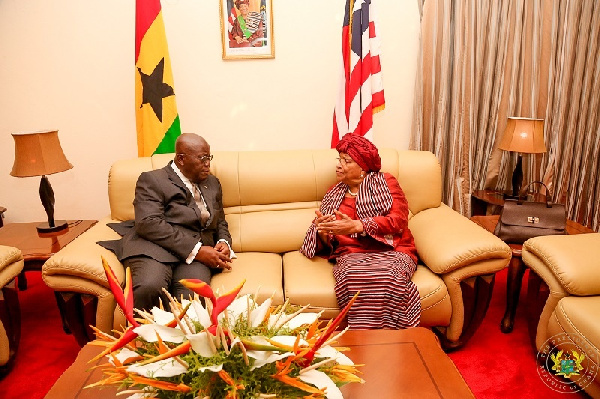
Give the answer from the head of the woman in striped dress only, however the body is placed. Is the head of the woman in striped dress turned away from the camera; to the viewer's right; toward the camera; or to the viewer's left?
to the viewer's left

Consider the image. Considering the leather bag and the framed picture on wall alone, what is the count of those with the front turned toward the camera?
2

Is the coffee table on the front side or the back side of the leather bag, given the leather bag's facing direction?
on the front side

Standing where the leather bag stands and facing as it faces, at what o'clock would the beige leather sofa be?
The beige leather sofa is roughly at 2 o'clock from the leather bag.

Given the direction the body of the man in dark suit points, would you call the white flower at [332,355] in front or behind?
in front

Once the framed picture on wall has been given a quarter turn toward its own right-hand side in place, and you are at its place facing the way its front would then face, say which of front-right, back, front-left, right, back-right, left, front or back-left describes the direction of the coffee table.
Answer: left

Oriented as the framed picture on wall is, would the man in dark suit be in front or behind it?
in front

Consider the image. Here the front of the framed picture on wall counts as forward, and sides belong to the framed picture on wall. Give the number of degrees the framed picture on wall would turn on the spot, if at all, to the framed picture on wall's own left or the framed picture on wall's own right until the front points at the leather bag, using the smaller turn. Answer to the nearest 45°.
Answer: approximately 45° to the framed picture on wall's own left

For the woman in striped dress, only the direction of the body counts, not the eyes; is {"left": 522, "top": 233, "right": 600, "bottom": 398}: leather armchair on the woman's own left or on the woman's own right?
on the woman's own left

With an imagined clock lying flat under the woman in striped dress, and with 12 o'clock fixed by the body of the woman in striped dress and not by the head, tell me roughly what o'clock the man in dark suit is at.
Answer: The man in dark suit is roughly at 1 o'clock from the woman in striped dress.

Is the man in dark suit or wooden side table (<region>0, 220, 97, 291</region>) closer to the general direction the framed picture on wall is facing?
the man in dark suit

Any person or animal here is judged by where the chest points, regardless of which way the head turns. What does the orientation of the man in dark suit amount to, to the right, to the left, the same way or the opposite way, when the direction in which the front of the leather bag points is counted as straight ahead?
to the left

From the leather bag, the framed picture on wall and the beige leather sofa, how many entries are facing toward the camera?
3

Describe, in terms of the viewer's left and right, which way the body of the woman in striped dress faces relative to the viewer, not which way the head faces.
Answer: facing the viewer and to the left of the viewer

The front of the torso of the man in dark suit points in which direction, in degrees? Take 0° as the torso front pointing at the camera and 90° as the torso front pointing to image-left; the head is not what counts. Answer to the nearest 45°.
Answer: approximately 315°

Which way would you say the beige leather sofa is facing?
toward the camera
